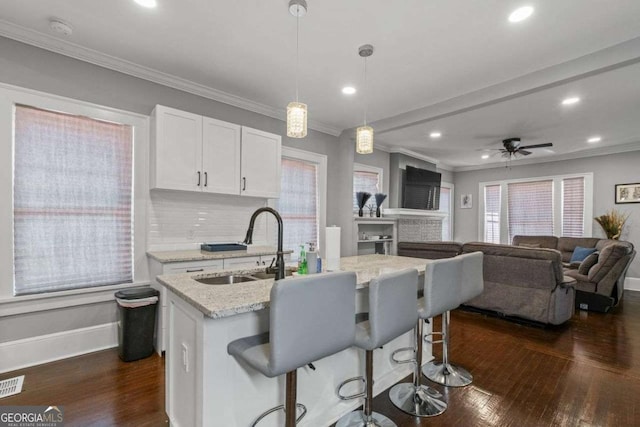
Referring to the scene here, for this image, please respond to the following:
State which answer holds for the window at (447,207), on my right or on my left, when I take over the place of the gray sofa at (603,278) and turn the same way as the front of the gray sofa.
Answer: on my right

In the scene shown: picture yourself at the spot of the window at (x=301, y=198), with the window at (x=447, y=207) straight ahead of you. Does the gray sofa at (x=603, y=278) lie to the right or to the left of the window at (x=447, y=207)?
right

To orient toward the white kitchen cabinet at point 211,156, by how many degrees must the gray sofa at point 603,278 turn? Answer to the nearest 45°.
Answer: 0° — it already faces it

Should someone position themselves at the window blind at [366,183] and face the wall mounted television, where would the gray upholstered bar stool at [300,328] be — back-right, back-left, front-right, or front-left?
back-right

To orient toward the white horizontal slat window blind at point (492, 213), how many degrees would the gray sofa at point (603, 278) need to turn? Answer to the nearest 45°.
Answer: approximately 90° to its right

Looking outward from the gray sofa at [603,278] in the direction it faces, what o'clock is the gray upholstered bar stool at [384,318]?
The gray upholstered bar stool is roughly at 11 o'clock from the gray sofa.

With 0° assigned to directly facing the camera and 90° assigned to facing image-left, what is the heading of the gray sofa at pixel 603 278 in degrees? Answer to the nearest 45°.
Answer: approximately 45°

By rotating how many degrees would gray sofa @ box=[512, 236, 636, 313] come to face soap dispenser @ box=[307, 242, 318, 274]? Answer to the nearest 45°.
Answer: approximately 45° to its left

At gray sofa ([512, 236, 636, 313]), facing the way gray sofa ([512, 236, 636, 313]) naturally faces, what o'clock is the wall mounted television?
The wall mounted television is roughly at 12 o'clock from the gray sofa.

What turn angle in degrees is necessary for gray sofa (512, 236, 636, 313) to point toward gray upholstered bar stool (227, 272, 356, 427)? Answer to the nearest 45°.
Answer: approximately 45° to its left
